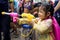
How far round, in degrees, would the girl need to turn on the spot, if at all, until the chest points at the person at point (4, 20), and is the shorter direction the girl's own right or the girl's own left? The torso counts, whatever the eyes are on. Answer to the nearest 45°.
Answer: approximately 45° to the girl's own right

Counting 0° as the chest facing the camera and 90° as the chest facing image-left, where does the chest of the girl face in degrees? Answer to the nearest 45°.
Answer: approximately 90°

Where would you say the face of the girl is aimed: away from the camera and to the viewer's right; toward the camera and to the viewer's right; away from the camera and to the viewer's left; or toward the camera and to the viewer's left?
toward the camera and to the viewer's left
